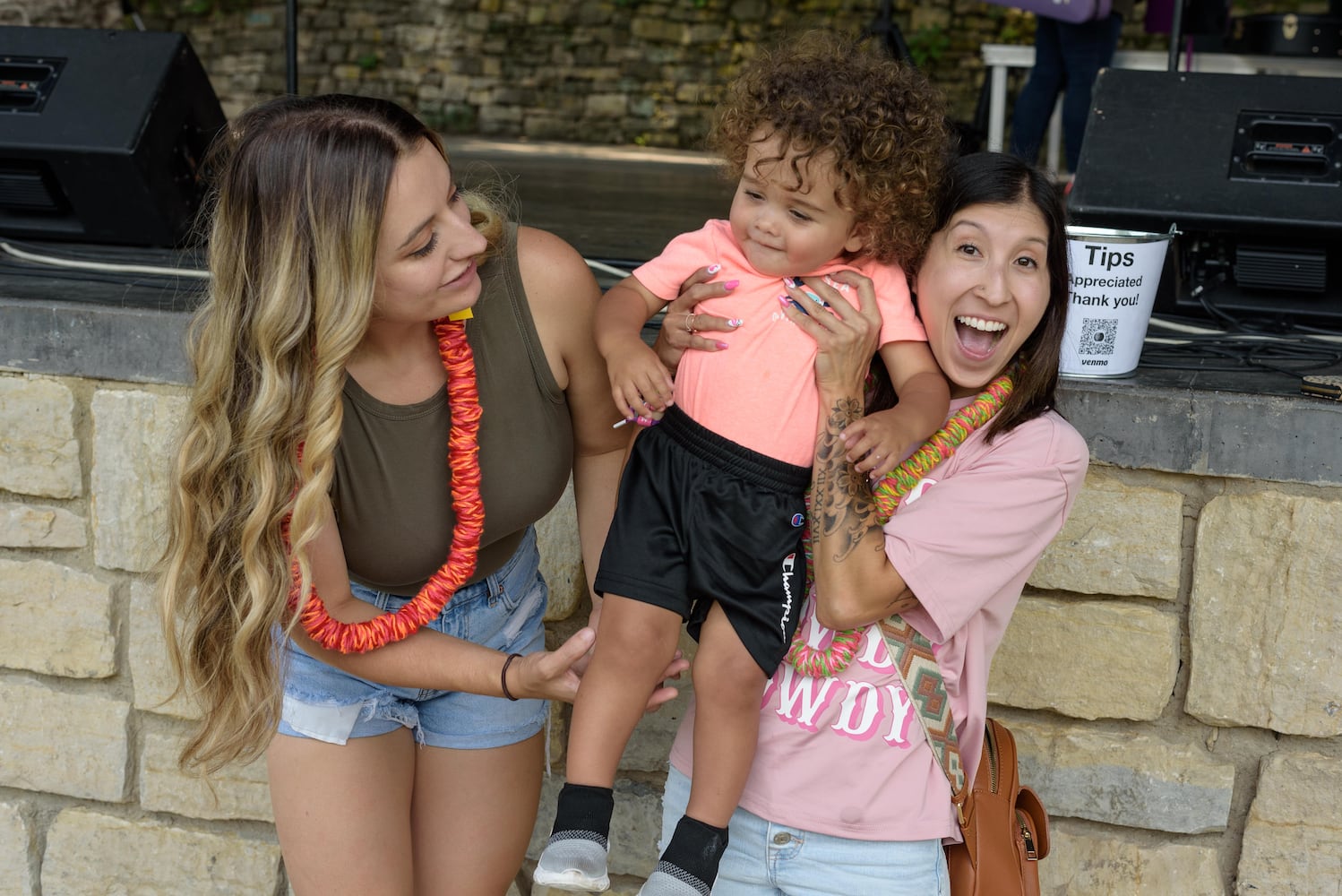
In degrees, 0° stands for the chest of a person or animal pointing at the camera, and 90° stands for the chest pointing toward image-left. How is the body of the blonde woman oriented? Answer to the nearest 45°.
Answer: approximately 315°

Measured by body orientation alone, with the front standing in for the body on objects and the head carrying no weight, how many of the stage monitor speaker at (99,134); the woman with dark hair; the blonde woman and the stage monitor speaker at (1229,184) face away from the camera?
2

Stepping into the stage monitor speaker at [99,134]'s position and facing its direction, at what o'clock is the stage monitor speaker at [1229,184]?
the stage monitor speaker at [1229,184] is roughly at 4 o'clock from the stage monitor speaker at [99,134].

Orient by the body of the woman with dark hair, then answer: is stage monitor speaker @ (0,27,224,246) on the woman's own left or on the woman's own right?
on the woman's own right

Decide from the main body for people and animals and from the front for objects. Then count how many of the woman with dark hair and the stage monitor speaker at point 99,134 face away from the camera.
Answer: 1

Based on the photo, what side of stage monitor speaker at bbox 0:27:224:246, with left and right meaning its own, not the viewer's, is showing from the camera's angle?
back

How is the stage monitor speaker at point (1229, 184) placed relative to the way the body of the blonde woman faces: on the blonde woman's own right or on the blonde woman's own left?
on the blonde woman's own left

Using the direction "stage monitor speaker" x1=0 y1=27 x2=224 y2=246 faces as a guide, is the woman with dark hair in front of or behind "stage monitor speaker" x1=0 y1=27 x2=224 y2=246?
behind

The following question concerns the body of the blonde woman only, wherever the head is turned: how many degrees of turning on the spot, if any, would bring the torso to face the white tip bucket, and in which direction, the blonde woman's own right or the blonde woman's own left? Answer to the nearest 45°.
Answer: approximately 45° to the blonde woman's own left

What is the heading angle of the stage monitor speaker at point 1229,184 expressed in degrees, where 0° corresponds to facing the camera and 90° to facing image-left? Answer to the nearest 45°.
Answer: approximately 180°
